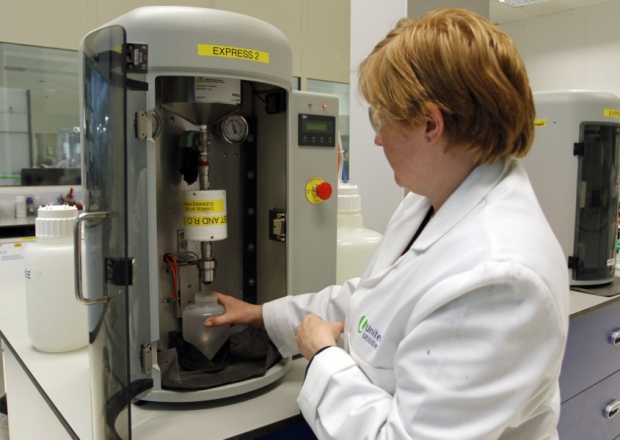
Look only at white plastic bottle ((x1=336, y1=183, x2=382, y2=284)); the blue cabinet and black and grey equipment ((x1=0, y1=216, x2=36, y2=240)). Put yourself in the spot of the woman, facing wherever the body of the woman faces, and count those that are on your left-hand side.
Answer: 0

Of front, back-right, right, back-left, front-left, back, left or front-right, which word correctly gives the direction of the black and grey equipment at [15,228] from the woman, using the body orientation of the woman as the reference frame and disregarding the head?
front-right

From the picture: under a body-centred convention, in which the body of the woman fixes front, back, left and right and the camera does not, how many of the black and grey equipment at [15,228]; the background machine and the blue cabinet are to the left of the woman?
0

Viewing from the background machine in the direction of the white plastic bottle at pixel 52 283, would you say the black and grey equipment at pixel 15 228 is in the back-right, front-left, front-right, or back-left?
front-right

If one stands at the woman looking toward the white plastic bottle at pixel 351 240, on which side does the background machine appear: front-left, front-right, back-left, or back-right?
front-right

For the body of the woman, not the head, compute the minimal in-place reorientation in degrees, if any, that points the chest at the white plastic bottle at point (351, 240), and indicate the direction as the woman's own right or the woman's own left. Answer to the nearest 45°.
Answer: approximately 90° to the woman's own right

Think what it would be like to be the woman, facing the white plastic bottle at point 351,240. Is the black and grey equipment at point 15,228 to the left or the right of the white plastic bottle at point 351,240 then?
left

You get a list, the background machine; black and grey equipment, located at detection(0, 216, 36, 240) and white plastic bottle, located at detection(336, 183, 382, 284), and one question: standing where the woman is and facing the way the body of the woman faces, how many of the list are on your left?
0

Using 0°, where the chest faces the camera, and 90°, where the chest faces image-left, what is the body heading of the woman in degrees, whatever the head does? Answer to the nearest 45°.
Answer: approximately 90°

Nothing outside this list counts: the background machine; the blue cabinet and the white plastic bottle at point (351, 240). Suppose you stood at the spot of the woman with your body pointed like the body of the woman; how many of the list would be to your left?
0

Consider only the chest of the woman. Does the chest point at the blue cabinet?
no
